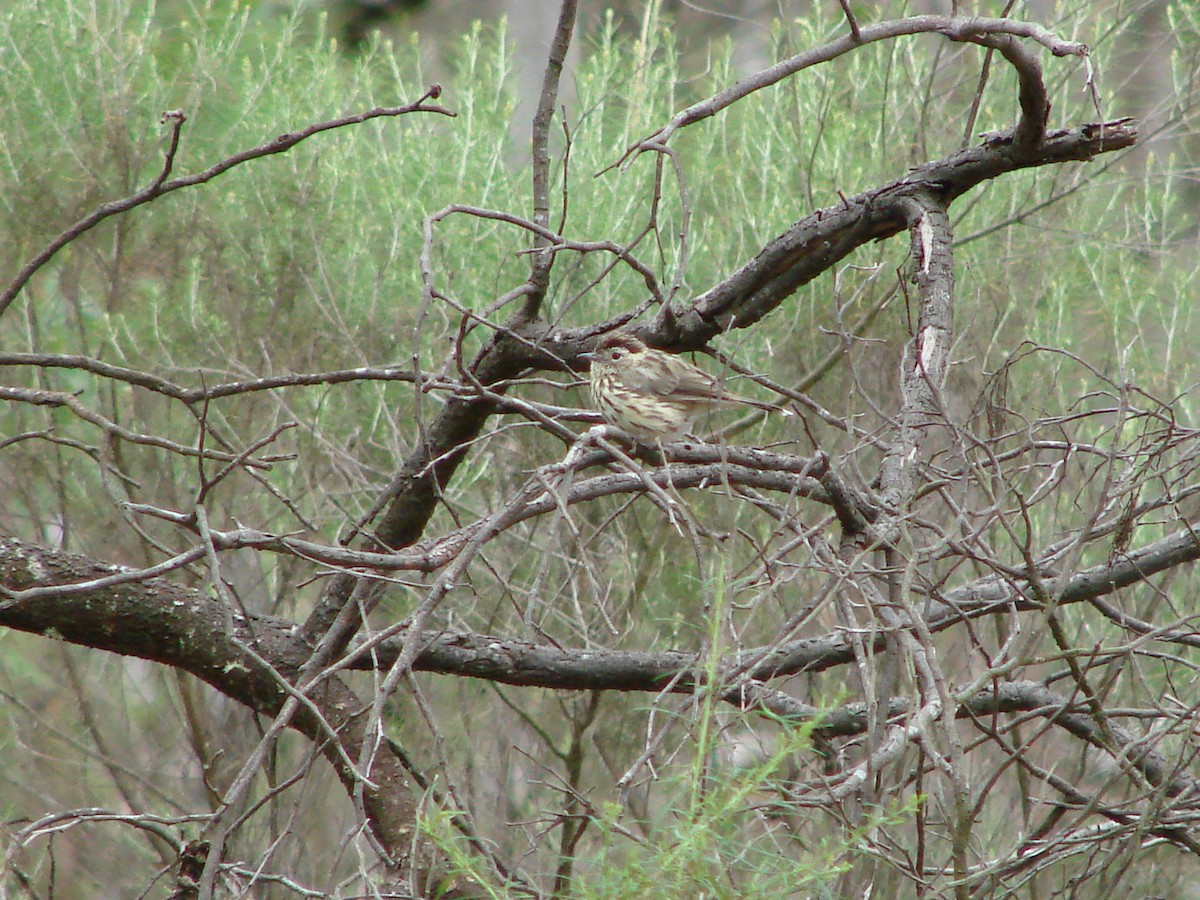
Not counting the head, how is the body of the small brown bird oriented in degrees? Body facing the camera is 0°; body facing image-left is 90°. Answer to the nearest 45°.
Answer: approximately 90°
